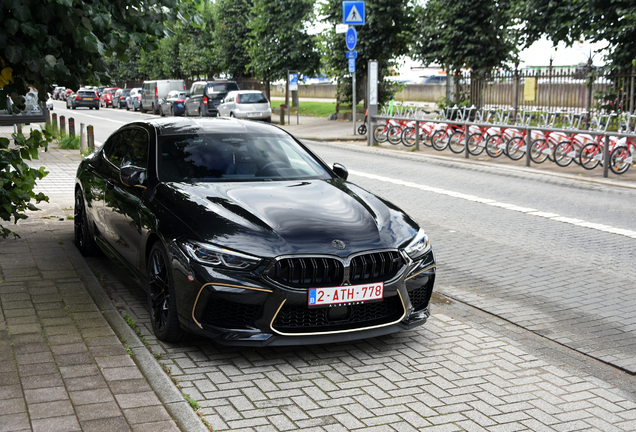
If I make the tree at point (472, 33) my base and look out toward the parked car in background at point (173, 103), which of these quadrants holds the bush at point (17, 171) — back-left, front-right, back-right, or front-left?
back-left

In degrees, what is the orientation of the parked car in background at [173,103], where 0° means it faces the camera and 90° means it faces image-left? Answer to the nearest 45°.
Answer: approximately 135°

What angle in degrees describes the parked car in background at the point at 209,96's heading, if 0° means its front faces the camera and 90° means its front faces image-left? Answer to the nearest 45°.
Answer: approximately 135°

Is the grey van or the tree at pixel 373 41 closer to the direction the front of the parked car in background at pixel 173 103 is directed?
the grey van

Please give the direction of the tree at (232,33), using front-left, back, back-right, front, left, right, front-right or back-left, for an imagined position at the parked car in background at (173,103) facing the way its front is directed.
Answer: right

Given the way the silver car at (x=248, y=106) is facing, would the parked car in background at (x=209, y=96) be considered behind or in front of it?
in front

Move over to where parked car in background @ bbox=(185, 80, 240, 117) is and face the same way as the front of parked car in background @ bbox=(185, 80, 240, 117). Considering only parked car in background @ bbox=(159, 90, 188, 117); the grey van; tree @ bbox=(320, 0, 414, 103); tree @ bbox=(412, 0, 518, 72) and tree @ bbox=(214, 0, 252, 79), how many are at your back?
2

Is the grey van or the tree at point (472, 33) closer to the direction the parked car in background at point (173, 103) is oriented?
the grey van

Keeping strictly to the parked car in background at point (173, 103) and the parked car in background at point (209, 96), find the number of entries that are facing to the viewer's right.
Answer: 0
